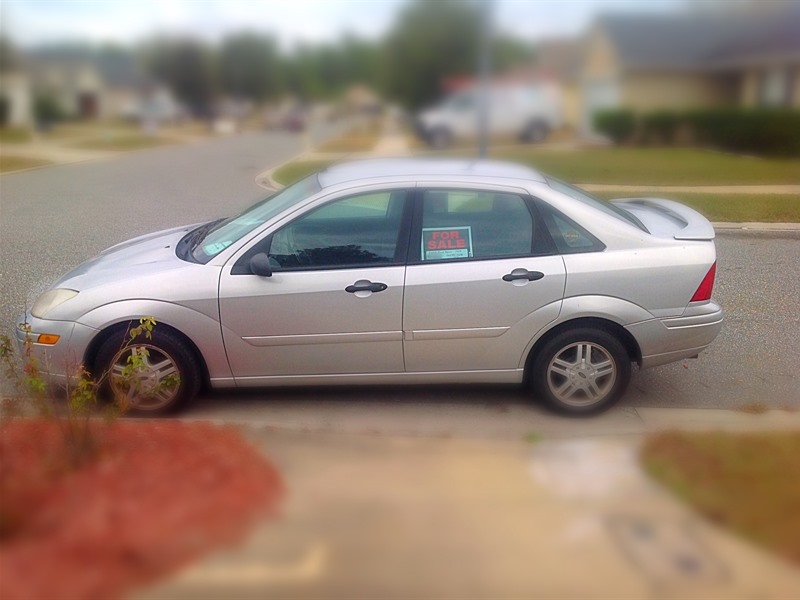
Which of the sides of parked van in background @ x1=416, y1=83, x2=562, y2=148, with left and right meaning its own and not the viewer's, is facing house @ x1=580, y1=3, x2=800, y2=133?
back

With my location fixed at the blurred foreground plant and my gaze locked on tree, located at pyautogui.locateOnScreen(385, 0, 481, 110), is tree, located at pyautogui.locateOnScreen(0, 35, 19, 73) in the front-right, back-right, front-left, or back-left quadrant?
front-left

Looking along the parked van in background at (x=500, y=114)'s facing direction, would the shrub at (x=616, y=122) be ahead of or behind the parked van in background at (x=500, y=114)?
behind

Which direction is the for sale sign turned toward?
toward the camera

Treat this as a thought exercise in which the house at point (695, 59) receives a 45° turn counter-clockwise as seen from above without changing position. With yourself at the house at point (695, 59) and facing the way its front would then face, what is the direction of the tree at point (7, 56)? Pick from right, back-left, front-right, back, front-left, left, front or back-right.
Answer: right

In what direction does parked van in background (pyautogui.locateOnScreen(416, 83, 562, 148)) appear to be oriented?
to the viewer's left

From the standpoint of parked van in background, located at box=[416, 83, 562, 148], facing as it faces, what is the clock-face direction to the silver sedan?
The silver sedan is roughly at 9 o'clock from the parked van in background.

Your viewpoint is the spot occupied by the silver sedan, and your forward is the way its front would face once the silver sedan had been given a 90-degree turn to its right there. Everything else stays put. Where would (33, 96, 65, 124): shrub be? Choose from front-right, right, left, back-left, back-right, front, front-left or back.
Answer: front-left

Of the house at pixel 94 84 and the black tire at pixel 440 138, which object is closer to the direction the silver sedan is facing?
the house

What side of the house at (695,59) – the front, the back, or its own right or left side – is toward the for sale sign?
front

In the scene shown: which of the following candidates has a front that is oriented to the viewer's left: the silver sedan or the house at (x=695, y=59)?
the silver sedan

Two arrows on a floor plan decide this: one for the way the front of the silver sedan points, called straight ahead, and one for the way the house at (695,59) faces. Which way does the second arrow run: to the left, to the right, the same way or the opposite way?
to the left

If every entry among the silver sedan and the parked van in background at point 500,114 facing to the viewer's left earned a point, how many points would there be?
2

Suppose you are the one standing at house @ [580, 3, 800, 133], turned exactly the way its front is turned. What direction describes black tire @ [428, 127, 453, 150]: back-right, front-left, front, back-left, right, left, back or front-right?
right

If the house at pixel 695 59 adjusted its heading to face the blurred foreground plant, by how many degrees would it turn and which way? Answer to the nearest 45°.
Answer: approximately 45° to its right
